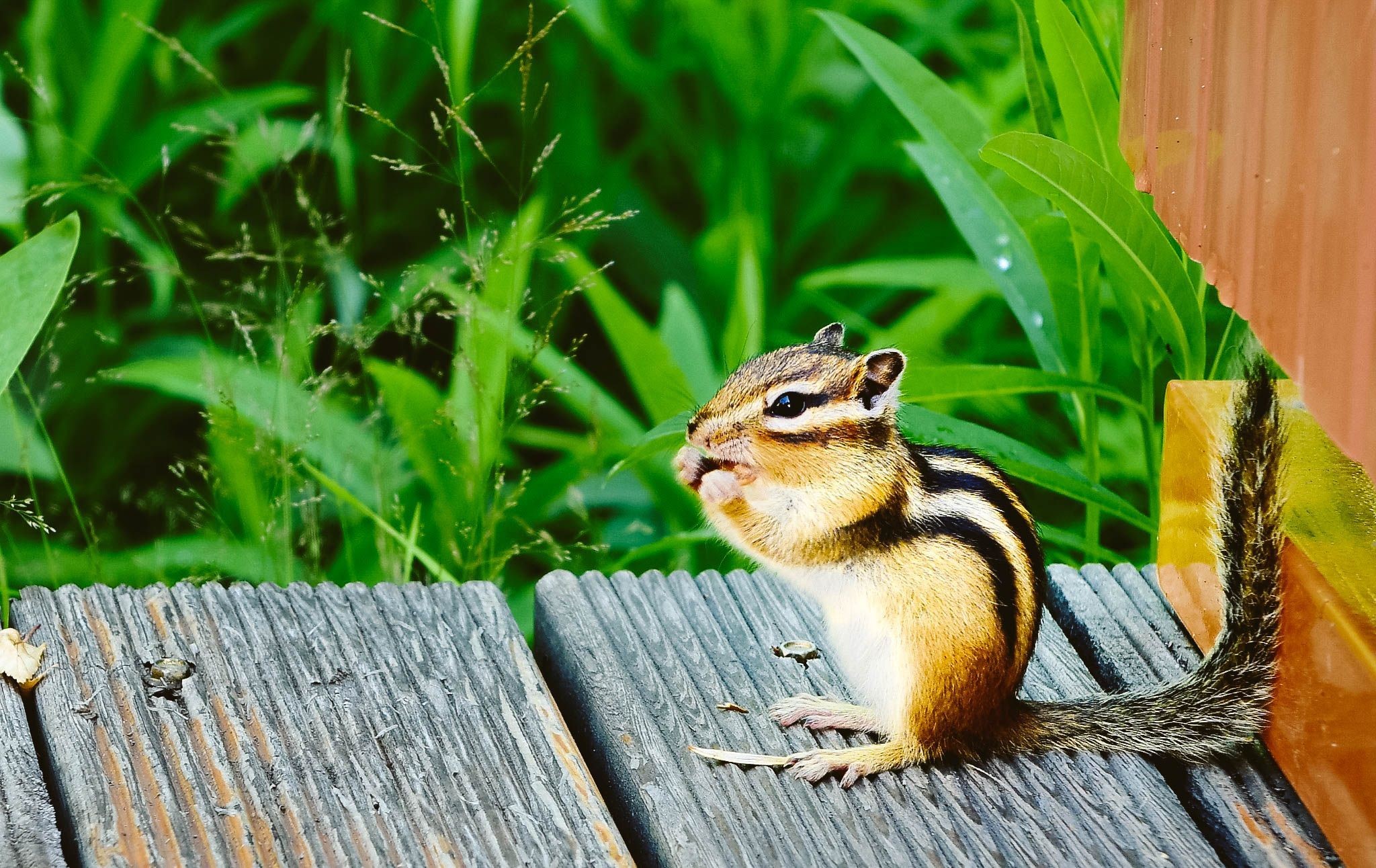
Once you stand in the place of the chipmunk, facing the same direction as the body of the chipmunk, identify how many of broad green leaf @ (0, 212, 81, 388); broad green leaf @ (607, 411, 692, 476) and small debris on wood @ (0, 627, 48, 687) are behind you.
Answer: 0

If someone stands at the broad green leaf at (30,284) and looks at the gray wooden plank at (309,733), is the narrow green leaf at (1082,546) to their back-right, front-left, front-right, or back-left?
front-left

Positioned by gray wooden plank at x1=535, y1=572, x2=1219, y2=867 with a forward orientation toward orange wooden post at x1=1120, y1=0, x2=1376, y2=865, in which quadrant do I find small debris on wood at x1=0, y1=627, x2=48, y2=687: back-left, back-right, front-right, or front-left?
back-left

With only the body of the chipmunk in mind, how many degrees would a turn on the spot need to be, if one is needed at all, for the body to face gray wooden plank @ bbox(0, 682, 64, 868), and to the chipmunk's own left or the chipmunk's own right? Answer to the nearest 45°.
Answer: approximately 45° to the chipmunk's own left

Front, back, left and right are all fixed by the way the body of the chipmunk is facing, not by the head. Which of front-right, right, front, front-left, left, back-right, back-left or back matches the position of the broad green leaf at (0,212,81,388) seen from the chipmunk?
front

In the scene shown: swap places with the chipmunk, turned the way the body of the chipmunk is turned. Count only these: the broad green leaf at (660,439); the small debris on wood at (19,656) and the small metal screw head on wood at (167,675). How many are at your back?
0

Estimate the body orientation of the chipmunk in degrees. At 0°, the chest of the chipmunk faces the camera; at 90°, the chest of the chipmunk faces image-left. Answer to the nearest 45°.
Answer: approximately 90°

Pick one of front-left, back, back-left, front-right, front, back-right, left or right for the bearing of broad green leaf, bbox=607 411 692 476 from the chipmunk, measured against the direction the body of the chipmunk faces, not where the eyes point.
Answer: front-right

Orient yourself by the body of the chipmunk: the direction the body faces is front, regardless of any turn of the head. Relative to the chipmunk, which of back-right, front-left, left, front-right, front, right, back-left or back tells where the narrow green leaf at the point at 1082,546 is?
right

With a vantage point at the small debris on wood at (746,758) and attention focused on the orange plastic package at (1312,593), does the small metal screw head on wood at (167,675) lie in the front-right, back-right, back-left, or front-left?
back-left
